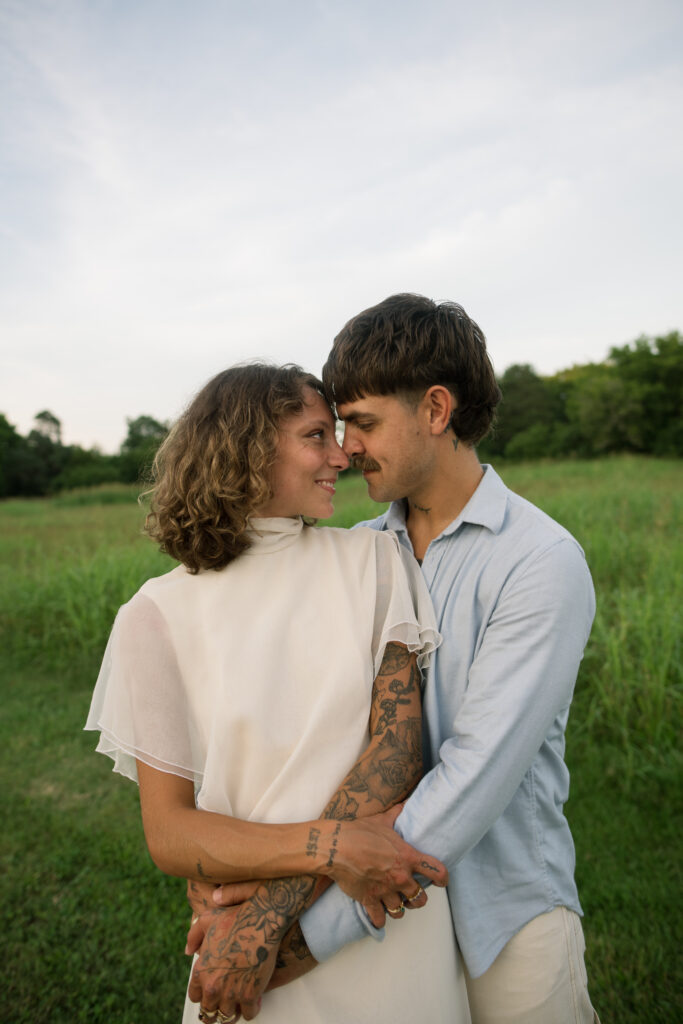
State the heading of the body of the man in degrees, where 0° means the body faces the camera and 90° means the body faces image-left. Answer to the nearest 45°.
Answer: approximately 45°

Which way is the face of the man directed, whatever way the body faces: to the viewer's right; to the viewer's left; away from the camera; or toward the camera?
to the viewer's left
